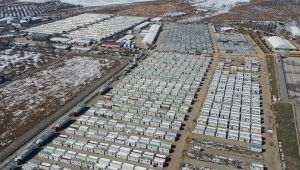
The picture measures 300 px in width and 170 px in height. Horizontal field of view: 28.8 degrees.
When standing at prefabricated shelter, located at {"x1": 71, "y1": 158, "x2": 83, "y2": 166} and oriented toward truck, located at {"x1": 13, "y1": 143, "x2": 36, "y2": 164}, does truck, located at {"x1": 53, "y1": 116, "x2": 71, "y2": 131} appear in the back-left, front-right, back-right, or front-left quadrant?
front-right

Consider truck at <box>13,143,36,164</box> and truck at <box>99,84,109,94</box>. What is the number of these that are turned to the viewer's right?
0
